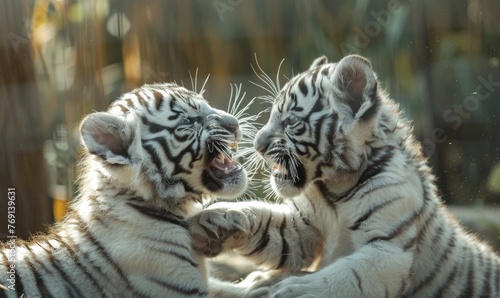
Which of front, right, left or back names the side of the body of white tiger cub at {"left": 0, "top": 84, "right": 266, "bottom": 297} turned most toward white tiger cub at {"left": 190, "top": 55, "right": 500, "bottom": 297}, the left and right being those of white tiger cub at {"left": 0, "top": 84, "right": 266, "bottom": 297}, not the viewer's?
front

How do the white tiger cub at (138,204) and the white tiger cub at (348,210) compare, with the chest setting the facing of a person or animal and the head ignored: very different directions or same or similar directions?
very different directions

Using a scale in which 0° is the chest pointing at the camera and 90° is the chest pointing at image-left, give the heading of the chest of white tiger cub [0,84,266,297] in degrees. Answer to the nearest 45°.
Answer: approximately 270°

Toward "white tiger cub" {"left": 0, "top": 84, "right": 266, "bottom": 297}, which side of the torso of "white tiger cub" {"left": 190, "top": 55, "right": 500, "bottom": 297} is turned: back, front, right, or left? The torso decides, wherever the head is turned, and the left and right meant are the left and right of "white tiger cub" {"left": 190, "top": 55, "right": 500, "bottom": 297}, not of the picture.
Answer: front

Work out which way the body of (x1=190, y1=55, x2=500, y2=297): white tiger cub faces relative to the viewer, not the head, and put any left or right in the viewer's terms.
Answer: facing to the left of the viewer

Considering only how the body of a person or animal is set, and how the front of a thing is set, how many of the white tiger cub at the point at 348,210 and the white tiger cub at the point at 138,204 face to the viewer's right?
1
